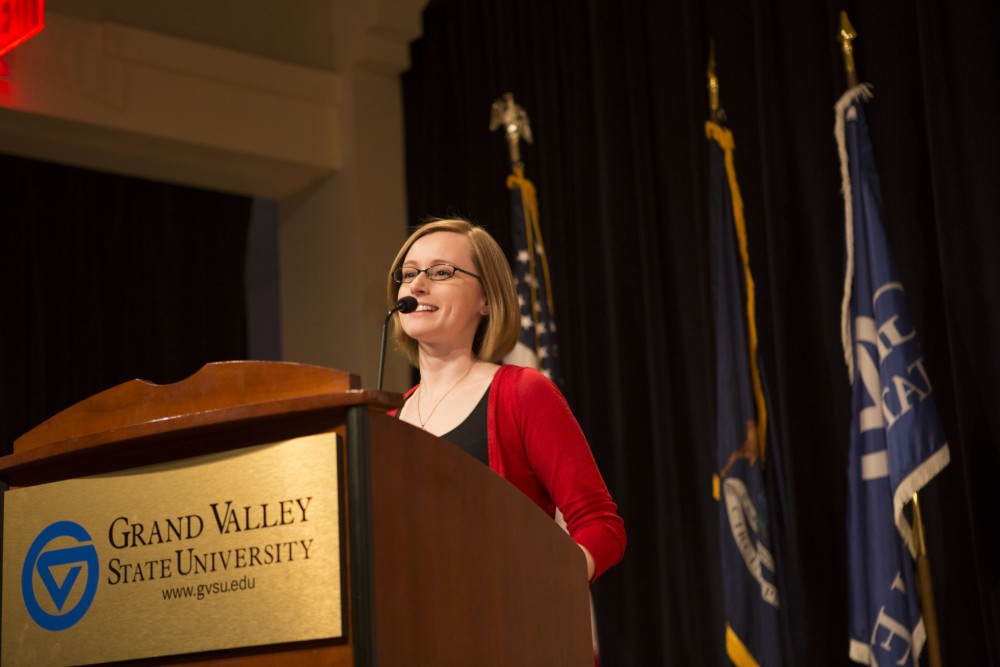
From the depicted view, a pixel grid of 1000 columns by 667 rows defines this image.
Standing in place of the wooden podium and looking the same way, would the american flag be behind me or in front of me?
behind

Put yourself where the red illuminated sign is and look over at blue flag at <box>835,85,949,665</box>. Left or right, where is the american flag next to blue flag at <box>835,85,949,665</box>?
left

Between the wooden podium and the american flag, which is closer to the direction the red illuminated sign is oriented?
the wooden podium

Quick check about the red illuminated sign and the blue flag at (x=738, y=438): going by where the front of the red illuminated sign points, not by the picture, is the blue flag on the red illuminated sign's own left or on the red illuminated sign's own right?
on the red illuminated sign's own left

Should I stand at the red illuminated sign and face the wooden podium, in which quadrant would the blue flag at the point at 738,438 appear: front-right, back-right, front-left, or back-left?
front-left

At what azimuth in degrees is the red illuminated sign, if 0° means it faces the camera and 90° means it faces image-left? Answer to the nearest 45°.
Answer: approximately 45°

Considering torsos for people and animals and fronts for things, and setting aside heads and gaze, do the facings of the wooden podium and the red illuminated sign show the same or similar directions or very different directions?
same or similar directions

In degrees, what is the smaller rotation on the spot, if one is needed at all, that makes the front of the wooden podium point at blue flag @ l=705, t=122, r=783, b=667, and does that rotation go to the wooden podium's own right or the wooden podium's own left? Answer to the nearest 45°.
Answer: approximately 180°

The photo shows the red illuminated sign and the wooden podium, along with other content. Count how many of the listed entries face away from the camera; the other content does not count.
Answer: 0

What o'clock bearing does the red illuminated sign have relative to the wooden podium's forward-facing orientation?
The red illuminated sign is roughly at 4 o'clock from the wooden podium.

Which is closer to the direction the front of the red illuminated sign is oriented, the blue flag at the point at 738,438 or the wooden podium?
the wooden podium

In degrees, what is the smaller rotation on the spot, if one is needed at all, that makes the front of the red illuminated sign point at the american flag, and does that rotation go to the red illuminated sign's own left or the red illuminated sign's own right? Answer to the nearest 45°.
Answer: approximately 135° to the red illuminated sign's own left

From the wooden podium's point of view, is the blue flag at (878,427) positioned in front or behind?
behind

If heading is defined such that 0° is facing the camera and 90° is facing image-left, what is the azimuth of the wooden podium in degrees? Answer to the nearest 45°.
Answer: approximately 45°
